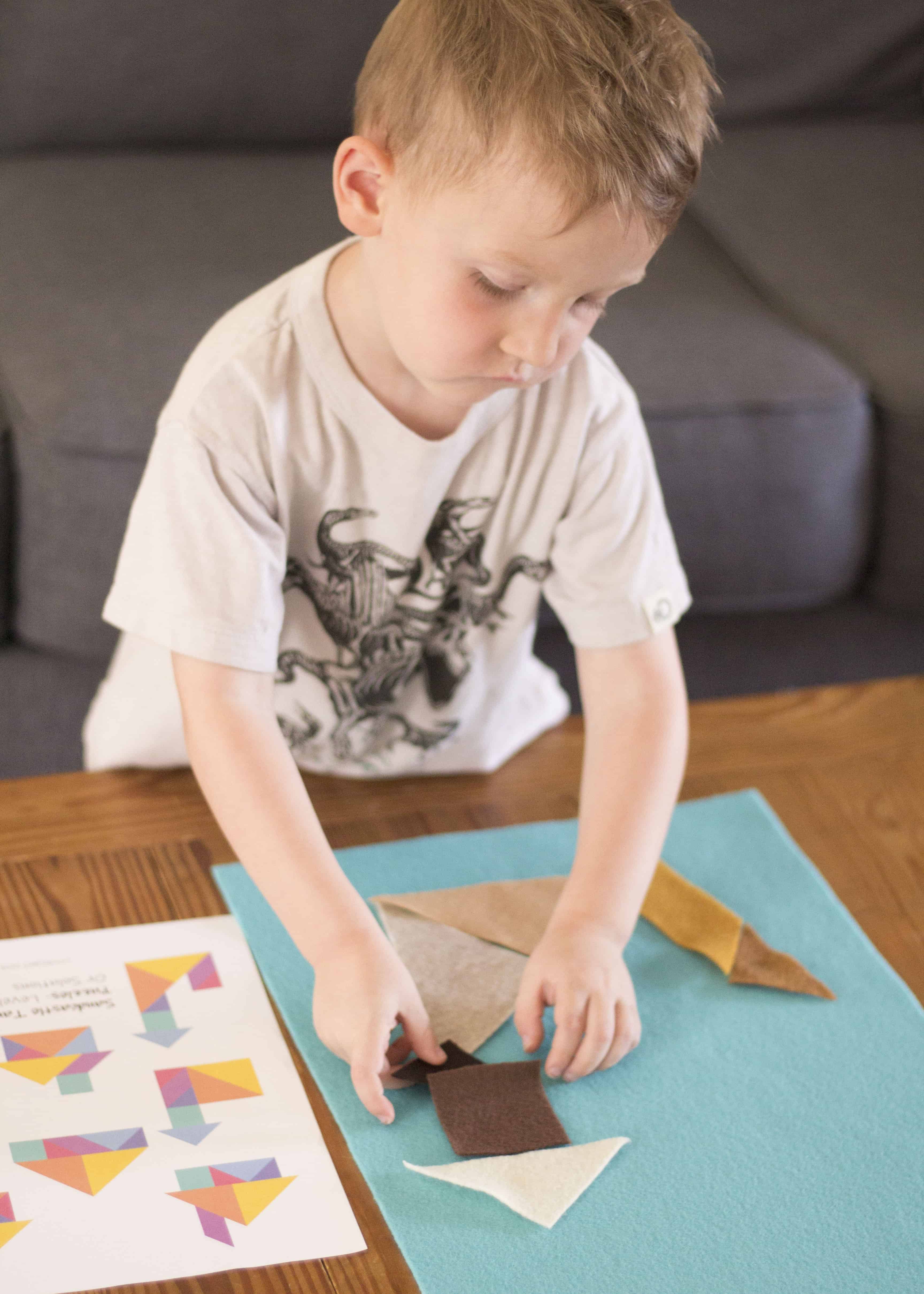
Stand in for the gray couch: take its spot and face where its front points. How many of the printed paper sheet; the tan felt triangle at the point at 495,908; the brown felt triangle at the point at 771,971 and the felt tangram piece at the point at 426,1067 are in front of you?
4

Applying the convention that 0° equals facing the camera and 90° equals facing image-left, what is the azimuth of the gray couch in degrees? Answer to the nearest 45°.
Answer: approximately 0°

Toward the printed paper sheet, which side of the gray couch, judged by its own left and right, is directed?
front

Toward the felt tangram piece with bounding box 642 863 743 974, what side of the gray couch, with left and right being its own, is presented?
front

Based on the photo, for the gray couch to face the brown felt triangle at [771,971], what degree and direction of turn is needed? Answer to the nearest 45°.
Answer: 0° — it already faces it

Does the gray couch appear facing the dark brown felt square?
yes

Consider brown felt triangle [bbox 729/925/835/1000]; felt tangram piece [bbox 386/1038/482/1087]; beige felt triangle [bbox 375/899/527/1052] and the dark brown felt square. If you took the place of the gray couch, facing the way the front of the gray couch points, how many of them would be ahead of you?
4
